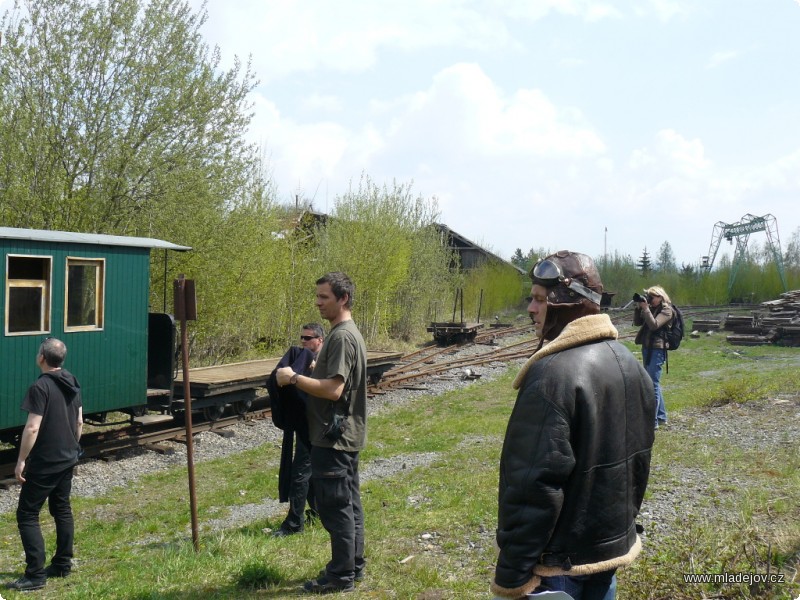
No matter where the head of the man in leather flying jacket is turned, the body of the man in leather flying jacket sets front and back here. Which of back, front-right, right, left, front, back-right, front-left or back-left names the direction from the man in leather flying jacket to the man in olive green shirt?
front

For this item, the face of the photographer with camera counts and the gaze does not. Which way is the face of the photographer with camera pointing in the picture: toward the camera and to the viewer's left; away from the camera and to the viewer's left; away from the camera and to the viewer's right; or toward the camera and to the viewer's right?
toward the camera and to the viewer's left

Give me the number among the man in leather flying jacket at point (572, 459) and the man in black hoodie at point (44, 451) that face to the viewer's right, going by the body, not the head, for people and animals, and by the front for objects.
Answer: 0

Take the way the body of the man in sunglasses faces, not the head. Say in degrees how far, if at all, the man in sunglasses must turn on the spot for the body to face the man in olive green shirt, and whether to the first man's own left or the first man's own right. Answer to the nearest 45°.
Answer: approximately 45° to the first man's own left

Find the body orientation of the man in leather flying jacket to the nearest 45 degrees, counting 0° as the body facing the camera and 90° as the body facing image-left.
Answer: approximately 135°

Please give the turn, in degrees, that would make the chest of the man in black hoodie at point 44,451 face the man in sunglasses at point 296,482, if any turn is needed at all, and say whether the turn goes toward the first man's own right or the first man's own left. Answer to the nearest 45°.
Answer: approximately 135° to the first man's own right

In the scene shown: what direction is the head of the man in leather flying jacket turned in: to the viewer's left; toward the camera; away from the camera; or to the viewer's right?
to the viewer's left

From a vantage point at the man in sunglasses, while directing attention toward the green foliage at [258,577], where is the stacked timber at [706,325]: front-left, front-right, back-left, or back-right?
back-left

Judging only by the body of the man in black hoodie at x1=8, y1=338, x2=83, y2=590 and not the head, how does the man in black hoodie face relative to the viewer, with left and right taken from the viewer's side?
facing away from the viewer and to the left of the viewer
